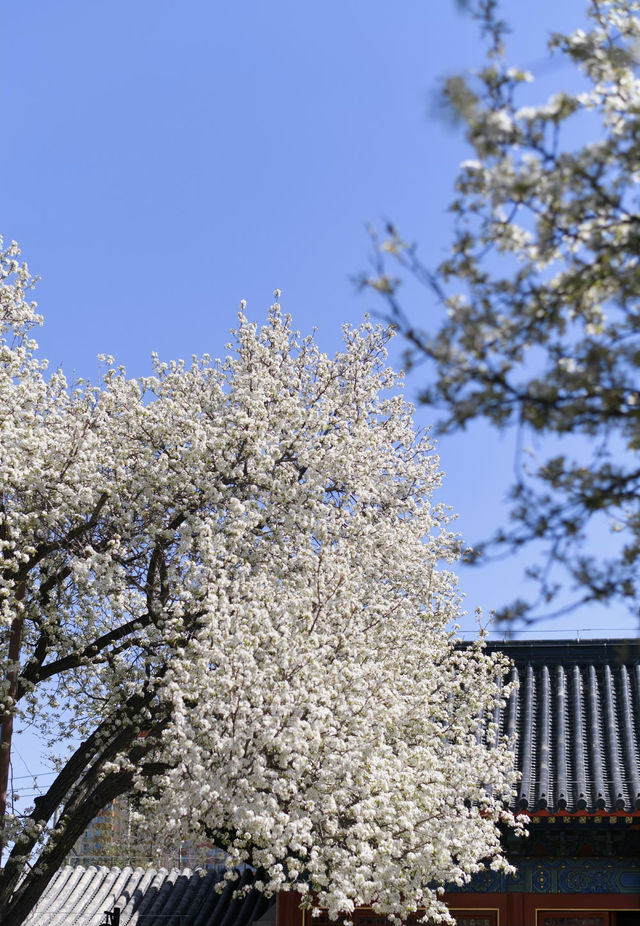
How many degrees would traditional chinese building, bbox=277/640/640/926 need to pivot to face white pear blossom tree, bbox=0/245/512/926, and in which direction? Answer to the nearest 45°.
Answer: approximately 45° to its right

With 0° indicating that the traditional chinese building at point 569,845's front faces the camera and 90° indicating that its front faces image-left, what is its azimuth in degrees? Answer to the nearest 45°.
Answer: approximately 0°
